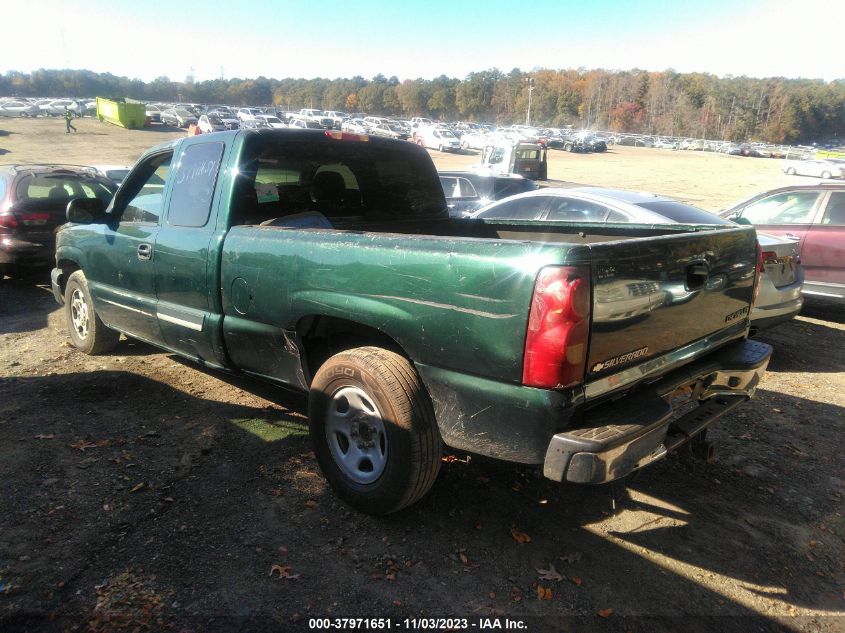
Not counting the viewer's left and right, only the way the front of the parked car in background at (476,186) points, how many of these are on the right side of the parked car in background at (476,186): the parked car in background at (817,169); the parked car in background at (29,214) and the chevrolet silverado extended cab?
1

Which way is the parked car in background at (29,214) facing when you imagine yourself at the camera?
facing away from the viewer and to the left of the viewer

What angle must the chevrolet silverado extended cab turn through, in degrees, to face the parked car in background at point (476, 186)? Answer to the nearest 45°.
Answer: approximately 45° to its right

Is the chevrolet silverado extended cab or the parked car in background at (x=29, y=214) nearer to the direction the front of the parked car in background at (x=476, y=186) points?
the parked car in background

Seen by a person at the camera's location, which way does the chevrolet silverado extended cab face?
facing away from the viewer and to the left of the viewer

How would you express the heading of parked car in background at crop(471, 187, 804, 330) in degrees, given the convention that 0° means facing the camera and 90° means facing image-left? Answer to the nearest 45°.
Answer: approximately 135°

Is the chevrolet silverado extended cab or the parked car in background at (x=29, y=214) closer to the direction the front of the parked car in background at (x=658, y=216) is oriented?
the parked car in background

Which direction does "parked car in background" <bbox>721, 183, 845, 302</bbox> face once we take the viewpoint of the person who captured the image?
facing to the left of the viewer
